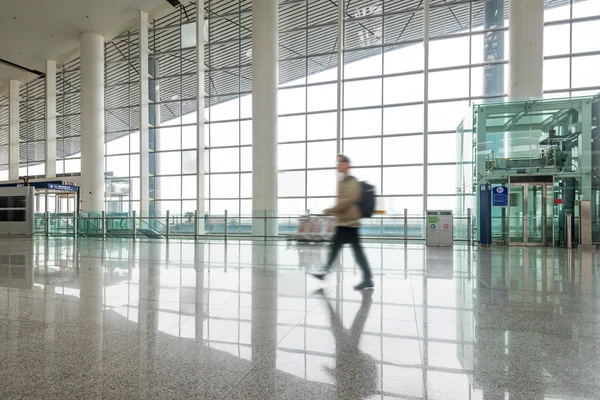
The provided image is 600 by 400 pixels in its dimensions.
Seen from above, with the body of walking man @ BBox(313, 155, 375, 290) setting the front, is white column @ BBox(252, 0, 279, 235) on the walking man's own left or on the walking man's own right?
on the walking man's own right

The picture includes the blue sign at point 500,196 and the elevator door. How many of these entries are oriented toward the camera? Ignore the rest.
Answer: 2

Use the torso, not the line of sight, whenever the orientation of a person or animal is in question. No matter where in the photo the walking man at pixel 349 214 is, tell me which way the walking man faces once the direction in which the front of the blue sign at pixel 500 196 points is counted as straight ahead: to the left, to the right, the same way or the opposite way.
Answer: to the right

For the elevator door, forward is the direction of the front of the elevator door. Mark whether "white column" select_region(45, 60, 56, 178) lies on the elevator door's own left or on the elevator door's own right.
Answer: on the elevator door's own right

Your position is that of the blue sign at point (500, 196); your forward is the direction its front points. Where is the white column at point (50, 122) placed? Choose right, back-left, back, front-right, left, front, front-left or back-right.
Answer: right

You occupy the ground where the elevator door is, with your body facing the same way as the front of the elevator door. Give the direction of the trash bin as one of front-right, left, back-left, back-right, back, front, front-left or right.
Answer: front-right

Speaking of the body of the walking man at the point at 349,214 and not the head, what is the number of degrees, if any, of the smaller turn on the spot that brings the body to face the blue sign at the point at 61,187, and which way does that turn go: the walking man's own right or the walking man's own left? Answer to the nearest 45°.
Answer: approximately 45° to the walking man's own right

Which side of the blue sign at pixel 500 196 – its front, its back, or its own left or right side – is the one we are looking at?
front

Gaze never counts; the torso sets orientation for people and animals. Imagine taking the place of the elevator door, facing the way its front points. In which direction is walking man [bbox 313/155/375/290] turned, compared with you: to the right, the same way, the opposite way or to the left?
to the right

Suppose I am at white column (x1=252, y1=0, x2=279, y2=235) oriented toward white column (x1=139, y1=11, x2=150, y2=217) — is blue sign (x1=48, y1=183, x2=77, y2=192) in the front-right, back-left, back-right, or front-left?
front-left

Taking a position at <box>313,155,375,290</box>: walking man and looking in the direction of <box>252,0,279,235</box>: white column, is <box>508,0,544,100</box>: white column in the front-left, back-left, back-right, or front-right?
front-right

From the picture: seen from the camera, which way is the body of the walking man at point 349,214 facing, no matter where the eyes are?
to the viewer's left

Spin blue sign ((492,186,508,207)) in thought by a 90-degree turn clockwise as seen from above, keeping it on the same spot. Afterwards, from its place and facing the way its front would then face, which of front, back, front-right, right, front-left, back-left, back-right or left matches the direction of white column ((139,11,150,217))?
front

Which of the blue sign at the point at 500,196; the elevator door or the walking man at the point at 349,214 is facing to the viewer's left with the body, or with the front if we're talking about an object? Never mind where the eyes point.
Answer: the walking man

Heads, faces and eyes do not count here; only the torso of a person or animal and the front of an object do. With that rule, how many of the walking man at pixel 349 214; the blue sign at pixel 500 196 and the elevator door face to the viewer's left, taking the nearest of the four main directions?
1

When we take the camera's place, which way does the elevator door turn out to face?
facing the viewer

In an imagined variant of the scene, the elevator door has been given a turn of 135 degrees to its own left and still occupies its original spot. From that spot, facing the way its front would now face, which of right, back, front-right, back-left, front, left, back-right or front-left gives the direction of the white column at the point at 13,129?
back-left

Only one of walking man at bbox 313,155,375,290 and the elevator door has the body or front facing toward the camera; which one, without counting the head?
the elevator door

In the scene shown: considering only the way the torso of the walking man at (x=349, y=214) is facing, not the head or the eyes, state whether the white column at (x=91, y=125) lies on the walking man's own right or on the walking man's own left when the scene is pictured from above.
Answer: on the walking man's own right

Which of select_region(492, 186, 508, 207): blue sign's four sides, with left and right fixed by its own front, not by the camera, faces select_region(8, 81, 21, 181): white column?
right
